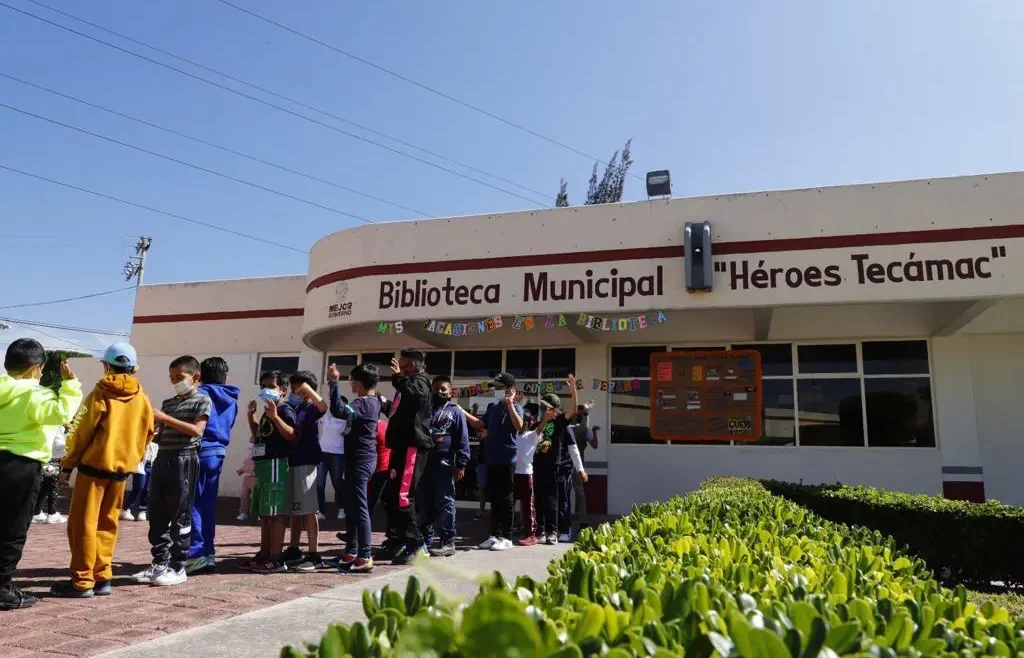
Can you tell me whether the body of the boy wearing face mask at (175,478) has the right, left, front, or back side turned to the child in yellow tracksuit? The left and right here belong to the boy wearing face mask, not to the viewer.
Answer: front

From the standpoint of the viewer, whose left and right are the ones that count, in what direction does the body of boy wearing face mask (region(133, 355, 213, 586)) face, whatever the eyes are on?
facing the viewer and to the left of the viewer

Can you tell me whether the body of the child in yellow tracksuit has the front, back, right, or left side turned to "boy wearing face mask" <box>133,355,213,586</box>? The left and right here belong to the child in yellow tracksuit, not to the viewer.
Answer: right

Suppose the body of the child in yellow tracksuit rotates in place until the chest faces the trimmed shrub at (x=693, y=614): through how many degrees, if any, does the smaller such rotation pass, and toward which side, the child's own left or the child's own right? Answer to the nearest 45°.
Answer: approximately 135° to the child's own left

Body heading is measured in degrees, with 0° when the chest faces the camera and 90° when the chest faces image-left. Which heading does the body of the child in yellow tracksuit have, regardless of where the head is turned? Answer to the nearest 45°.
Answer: approximately 135°

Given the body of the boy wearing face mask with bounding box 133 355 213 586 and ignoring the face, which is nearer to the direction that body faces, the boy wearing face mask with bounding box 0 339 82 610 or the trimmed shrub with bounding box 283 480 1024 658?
the boy wearing face mask

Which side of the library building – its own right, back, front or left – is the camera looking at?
front
